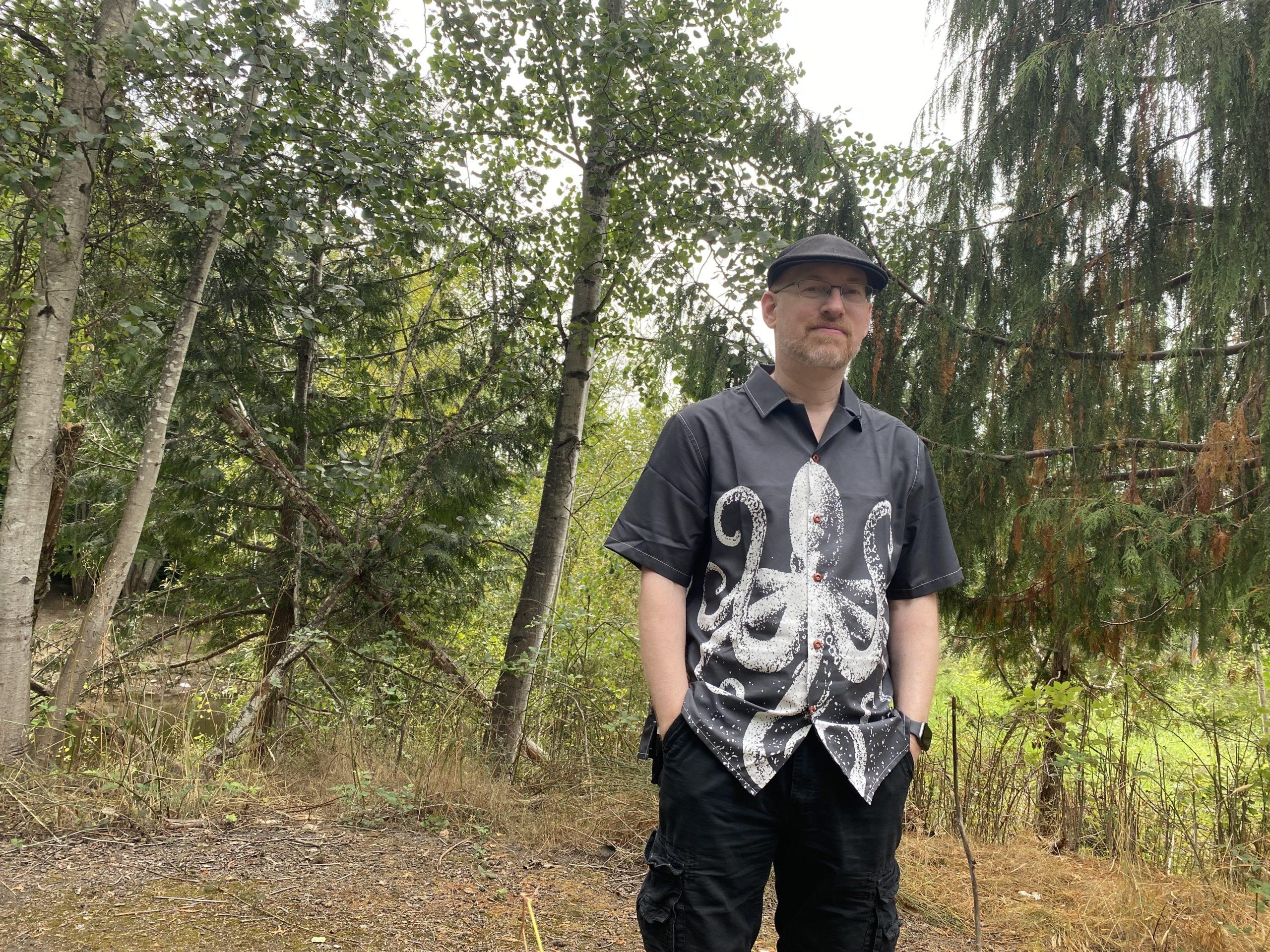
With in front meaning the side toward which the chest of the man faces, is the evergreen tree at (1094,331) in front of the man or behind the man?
behind

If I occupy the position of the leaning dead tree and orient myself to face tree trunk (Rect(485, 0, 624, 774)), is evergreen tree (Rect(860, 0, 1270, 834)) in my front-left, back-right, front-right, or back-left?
front-right

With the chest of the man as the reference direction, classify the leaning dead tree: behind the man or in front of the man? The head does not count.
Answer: behind

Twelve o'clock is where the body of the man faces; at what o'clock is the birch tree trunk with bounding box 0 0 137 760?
The birch tree trunk is roughly at 4 o'clock from the man.

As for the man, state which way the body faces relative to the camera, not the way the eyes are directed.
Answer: toward the camera

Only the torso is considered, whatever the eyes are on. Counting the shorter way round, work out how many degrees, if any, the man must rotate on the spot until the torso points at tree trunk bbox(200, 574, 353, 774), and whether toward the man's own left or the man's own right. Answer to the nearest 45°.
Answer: approximately 135° to the man's own right

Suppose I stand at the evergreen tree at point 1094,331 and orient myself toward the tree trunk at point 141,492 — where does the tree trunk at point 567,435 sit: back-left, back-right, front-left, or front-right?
front-right

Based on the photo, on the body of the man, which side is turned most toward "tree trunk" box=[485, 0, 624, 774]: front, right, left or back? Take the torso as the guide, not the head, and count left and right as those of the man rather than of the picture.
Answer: back

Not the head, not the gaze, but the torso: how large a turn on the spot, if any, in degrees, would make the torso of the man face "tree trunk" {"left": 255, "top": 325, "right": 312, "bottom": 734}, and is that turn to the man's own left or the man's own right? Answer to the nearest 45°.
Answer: approximately 135° to the man's own right
